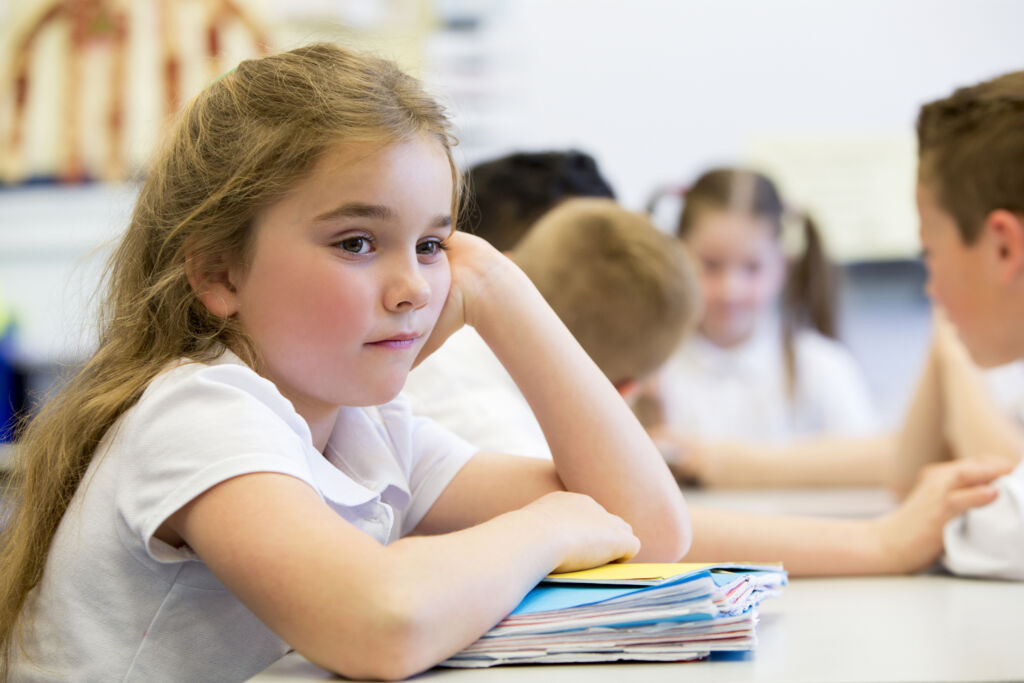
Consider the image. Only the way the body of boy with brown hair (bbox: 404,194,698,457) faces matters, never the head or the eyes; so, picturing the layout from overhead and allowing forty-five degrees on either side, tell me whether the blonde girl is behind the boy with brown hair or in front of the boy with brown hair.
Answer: behind

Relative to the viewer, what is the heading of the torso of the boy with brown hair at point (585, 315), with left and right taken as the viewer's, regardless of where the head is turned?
facing away from the viewer and to the right of the viewer

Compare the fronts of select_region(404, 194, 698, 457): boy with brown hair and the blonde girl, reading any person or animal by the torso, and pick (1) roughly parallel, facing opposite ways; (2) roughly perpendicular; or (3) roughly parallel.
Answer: roughly perpendicular

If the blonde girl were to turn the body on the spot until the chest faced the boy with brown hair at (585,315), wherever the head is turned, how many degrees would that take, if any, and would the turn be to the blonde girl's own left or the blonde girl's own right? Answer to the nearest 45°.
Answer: approximately 90° to the blonde girl's own left

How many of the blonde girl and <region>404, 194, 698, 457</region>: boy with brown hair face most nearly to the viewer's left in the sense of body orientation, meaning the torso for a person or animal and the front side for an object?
0

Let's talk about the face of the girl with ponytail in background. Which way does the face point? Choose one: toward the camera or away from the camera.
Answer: toward the camera

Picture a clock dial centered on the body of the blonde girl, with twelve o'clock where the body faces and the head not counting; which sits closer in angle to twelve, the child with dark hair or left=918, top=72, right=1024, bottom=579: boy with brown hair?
the boy with brown hair

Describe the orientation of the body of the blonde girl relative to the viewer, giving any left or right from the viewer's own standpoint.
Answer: facing the viewer and to the right of the viewer

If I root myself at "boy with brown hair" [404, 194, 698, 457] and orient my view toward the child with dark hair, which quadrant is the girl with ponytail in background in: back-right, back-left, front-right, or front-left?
front-right
